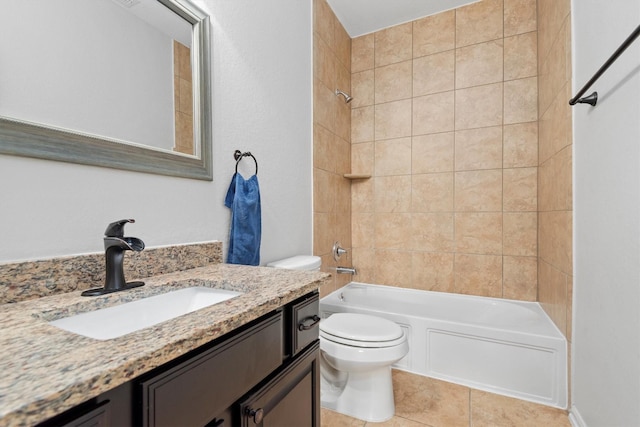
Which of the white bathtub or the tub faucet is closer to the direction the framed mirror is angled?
the white bathtub

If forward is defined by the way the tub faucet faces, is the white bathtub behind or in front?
in front

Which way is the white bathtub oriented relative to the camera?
toward the camera

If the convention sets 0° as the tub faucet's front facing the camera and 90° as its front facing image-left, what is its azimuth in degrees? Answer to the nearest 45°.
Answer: approximately 270°

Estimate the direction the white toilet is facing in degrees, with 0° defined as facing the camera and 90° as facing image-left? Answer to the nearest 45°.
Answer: approximately 315°

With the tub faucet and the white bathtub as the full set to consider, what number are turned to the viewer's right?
1

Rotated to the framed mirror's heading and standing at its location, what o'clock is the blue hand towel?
The blue hand towel is roughly at 10 o'clock from the framed mirror.

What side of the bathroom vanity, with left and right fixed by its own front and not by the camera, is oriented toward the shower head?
left

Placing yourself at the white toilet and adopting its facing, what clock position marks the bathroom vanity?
The bathroom vanity is roughly at 2 o'clock from the white toilet.
